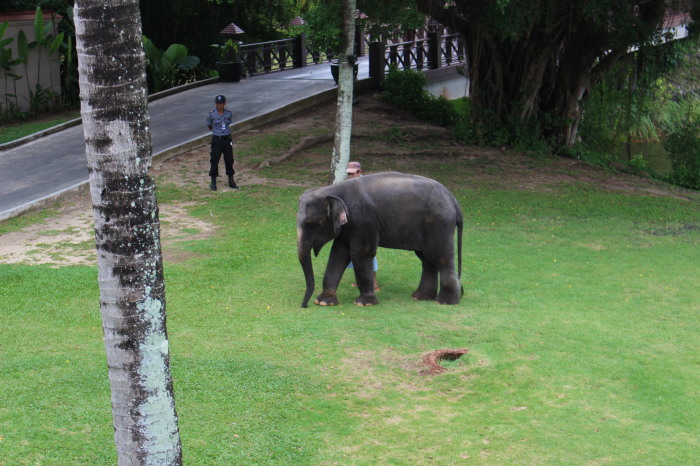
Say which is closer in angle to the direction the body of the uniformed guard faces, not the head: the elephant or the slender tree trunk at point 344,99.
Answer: the elephant

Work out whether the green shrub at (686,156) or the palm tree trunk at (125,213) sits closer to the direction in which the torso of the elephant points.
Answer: the palm tree trunk

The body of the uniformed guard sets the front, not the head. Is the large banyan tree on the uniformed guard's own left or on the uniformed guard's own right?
on the uniformed guard's own left

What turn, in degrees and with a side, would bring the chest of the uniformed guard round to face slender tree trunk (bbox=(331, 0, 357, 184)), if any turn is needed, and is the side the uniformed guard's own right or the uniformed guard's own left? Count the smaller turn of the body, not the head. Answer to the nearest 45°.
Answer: approximately 90° to the uniformed guard's own left

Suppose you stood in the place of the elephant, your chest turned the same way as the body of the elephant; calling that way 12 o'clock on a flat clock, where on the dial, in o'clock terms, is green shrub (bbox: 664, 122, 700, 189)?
The green shrub is roughly at 4 o'clock from the elephant.

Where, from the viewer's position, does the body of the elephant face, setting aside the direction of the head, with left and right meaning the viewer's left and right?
facing to the left of the viewer

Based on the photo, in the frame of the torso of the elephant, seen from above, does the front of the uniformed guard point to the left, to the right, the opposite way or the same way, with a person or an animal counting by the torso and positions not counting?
to the left

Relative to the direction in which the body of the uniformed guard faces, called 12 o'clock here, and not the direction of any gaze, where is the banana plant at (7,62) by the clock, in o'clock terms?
The banana plant is roughly at 5 o'clock from the uniformed guard.

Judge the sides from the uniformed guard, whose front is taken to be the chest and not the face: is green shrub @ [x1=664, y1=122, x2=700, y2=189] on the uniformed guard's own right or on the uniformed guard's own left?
on the uniformed guard's own left

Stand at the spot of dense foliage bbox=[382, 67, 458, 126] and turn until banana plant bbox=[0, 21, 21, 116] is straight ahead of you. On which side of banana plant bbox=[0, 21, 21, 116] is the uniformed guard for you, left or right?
left

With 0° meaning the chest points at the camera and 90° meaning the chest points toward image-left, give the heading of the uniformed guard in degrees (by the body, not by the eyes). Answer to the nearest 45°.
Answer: approximately 0°

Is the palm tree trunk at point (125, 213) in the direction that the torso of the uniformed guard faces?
yes

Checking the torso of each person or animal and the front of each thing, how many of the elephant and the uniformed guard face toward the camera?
1

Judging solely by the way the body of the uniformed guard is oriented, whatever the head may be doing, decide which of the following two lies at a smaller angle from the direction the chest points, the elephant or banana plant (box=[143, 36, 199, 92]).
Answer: the elephant

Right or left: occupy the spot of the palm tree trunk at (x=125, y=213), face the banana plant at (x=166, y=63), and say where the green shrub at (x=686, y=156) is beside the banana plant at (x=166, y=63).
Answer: right
